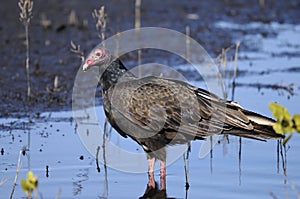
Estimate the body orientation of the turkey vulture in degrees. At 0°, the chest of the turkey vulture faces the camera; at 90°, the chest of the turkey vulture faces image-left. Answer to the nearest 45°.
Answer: approximately 90°
